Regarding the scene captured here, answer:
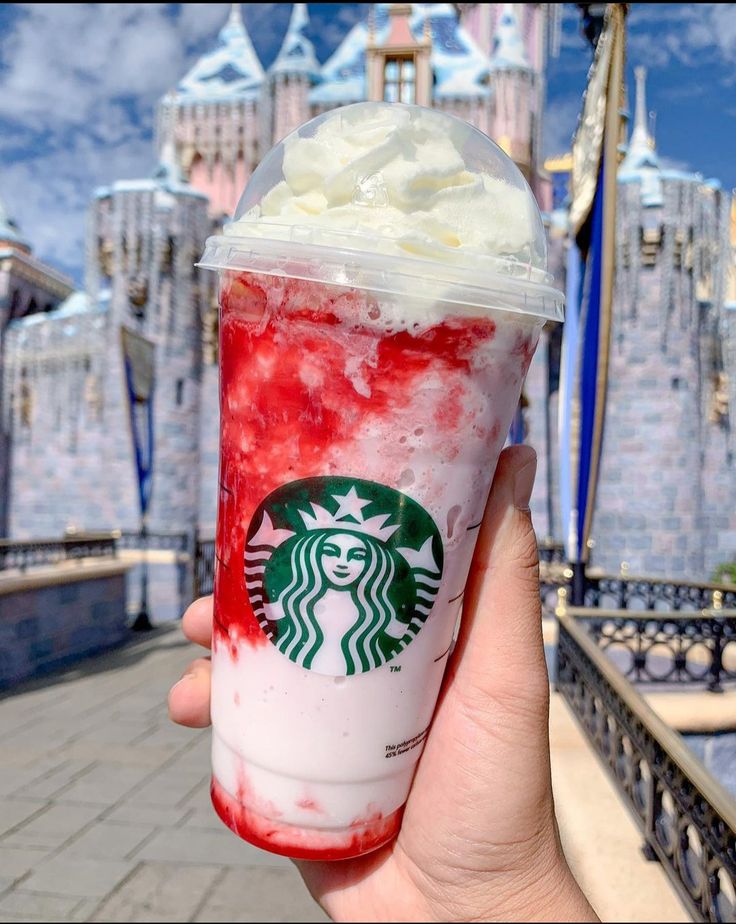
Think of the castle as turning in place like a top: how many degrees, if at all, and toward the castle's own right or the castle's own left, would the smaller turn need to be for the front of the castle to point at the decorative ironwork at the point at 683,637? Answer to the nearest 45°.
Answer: approximately 45° to the castle's own left

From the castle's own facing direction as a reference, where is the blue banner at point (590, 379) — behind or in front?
in front

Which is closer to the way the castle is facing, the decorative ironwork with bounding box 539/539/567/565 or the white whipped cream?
the white whipped cream

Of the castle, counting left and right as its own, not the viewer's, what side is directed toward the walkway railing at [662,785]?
front

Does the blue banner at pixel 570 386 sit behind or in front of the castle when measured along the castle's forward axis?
in front

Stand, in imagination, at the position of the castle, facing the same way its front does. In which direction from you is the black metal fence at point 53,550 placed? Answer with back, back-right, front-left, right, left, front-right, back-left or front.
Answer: front

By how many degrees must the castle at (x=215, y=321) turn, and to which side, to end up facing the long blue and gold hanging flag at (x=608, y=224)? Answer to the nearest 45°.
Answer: approximately 45° to its left

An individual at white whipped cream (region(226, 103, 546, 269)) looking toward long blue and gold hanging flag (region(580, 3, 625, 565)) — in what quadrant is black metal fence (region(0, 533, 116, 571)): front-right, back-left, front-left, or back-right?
front-left

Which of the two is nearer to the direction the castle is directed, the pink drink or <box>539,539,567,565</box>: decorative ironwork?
the pink drink

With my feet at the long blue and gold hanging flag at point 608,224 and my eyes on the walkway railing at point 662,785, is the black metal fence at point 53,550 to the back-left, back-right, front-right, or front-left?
back-right

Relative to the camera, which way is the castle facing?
toward the camera
